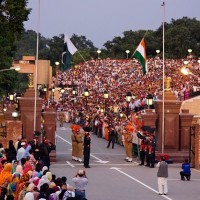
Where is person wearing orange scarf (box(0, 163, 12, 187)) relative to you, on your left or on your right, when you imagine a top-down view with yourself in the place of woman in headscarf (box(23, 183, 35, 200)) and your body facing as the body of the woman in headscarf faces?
on your left

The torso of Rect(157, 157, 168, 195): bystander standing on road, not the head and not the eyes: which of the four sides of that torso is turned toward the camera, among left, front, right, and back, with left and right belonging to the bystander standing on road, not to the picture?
back

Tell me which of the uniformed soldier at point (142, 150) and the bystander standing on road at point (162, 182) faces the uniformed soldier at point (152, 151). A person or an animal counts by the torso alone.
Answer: the bystander standing on road

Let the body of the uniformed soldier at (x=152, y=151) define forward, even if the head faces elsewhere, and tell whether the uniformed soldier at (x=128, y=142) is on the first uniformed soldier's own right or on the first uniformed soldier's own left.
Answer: on the first uniformed soldier's own right
